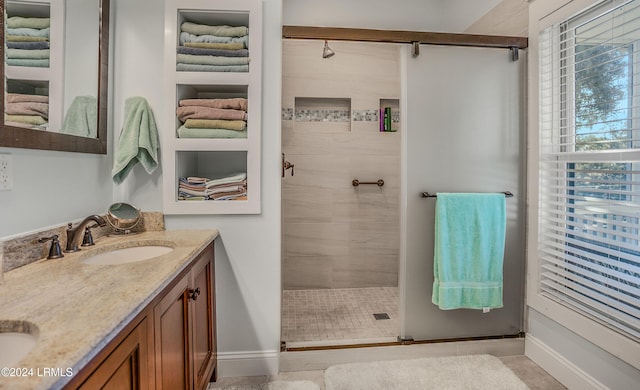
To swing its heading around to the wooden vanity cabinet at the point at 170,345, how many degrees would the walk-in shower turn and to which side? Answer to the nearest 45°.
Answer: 0° — it already faces it

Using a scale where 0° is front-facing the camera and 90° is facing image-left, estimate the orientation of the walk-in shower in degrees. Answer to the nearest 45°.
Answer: approximately 0°

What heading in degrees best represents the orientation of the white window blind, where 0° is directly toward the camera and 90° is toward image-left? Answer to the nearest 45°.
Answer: approximately 45°

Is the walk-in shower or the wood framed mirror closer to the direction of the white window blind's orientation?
the wood framed mirror
